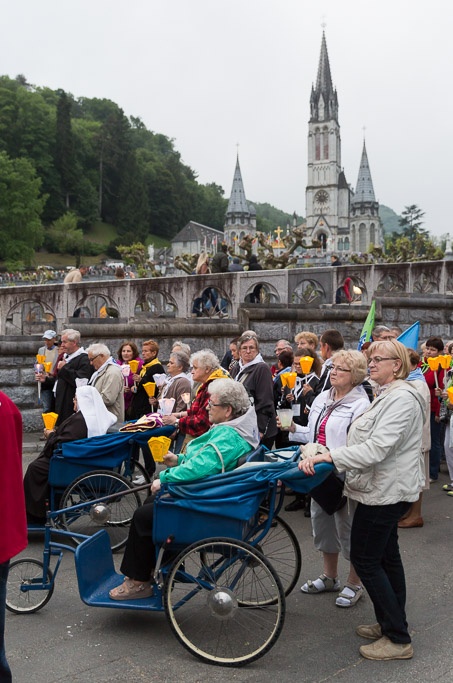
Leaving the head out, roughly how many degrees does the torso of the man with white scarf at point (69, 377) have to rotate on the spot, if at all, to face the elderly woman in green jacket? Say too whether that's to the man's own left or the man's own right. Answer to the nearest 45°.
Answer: approximately 90° to the man's own left

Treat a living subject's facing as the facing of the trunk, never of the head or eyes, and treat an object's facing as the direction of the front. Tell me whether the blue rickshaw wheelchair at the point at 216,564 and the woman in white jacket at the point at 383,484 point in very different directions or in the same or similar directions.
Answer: same or similar directions

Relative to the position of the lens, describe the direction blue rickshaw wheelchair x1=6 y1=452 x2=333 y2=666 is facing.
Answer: facing to the left of the viewer

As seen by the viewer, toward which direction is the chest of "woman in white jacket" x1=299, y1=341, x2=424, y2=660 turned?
to the viewer's left

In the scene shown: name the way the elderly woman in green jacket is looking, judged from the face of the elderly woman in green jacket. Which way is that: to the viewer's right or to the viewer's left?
to the viewer's left

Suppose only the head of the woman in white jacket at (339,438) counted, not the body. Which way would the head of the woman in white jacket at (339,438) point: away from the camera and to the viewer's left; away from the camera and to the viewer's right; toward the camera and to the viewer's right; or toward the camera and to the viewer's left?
toward the camera and to the viewer's left

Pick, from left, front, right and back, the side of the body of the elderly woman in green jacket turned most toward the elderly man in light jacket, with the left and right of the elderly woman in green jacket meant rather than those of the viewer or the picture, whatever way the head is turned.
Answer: right

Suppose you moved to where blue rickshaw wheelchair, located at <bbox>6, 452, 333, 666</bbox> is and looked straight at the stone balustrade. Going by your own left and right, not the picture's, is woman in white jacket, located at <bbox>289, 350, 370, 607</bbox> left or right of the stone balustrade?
right

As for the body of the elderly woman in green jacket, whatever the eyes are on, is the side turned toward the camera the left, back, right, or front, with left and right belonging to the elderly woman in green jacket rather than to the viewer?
left
